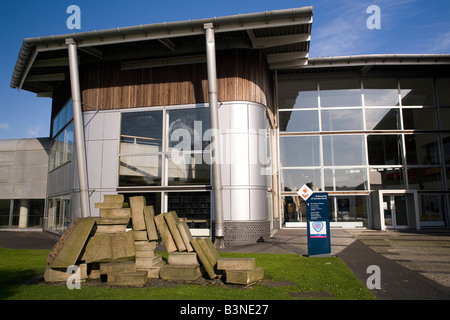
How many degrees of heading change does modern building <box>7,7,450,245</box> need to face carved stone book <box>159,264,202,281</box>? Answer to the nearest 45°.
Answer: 0° — it already faces it

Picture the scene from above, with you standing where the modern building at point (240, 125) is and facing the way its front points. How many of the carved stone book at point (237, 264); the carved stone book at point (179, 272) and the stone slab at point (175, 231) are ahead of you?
3

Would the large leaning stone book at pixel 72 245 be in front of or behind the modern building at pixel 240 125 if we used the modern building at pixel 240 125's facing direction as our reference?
in front

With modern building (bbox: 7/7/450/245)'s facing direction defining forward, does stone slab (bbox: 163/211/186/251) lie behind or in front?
in front

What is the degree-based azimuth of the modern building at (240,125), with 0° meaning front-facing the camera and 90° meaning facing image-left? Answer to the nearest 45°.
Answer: approximately 0°

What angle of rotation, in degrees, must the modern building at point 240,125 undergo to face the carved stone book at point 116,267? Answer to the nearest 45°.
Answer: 0° — it already faces it

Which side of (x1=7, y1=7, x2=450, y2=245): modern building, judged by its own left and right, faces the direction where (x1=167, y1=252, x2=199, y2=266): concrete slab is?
front

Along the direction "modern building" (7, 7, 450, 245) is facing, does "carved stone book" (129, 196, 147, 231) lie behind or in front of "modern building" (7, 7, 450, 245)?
in front

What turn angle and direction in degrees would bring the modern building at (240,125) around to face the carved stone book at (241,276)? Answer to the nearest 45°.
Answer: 0° — it already faces it

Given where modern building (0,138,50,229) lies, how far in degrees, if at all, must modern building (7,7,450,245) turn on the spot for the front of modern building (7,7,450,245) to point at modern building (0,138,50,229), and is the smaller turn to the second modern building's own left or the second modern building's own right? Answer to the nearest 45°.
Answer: approximately 135° to the second modern building's own right

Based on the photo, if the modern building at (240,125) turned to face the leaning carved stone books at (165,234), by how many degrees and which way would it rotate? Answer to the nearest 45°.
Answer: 0° — it already faces it
